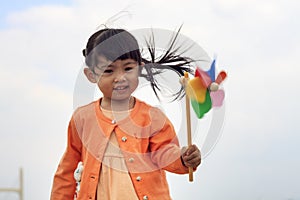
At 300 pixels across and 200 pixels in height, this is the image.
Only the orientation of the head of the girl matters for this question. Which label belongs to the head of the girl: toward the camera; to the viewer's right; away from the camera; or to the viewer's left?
toward the camera

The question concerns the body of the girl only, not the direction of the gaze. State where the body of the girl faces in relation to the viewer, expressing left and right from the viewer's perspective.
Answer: facing the viewer
